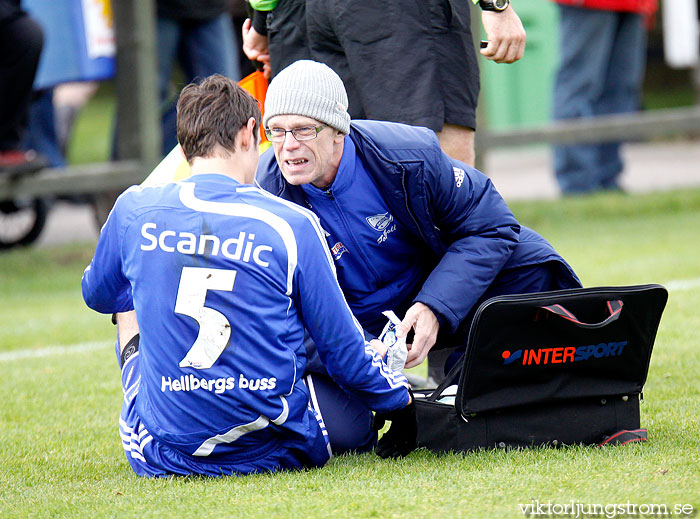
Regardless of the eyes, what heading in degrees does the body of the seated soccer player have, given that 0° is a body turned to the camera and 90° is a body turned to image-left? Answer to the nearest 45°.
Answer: approximately 180°

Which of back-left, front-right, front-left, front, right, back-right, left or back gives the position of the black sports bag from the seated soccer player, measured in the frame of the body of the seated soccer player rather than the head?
right

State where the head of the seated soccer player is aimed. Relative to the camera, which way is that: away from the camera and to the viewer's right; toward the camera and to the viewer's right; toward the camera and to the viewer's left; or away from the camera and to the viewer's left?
away from the camera and to the viewer's right
